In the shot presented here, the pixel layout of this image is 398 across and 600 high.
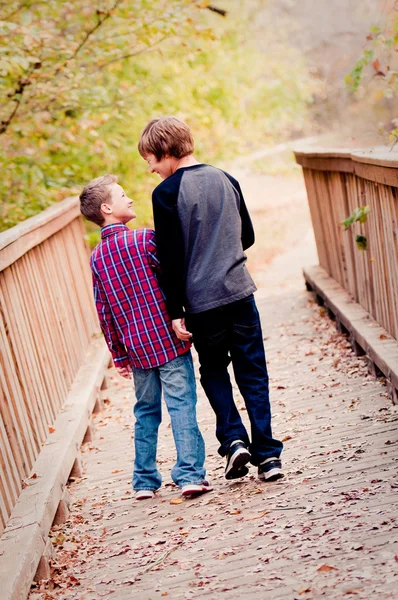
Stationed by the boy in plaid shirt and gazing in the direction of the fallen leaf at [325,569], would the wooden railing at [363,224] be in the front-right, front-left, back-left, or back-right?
back-left

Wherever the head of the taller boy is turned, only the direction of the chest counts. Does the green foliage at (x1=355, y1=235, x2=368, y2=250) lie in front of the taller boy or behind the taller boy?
in front

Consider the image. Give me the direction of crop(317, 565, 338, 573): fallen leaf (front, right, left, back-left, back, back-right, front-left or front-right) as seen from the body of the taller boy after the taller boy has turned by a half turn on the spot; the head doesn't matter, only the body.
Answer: front

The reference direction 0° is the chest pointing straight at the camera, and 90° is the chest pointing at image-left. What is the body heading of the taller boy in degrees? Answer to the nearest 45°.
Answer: approximately 180°

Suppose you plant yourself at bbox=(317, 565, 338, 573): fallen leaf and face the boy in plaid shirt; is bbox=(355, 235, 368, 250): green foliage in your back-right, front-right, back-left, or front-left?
front-right

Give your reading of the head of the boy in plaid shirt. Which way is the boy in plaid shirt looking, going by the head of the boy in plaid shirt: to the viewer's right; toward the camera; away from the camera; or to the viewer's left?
to the viewer's right

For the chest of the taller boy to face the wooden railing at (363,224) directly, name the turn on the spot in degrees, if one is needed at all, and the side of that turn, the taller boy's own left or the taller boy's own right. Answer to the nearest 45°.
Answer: approximately 45° to the taller boy's own right
